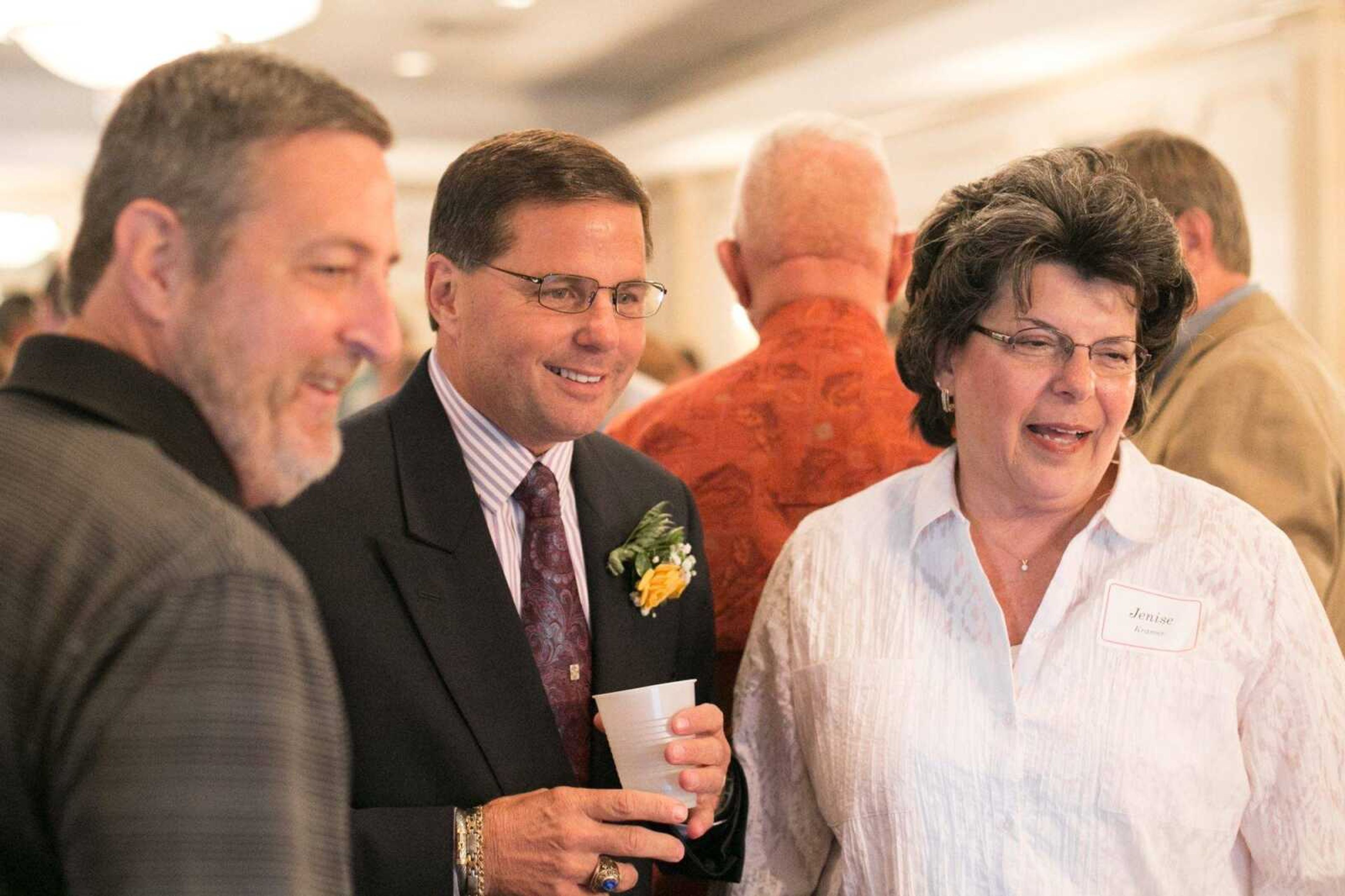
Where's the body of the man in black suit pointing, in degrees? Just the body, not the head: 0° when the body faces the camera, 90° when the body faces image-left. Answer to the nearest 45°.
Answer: approximately 315°

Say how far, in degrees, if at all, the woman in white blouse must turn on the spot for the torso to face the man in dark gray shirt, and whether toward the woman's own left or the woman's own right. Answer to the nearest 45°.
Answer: approximately 45° to the woman's own right

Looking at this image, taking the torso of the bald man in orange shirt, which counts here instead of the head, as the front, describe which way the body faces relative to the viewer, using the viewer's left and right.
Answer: facing away from the viewer

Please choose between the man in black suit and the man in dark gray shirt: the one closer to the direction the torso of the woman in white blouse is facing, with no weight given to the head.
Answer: the man in dark gray shirt

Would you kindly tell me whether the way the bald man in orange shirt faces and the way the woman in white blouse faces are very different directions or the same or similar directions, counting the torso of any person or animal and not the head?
very different directions

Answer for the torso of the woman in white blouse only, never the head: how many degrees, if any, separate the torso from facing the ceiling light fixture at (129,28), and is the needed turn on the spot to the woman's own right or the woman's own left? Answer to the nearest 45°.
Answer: approximately 135° to the woman's own right

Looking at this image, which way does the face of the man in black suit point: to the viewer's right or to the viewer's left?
to the viewer's right

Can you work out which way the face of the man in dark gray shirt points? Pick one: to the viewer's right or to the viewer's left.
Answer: to the viewer's right

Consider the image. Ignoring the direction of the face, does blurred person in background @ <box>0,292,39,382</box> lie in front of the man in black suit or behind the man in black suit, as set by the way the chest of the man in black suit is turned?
behind

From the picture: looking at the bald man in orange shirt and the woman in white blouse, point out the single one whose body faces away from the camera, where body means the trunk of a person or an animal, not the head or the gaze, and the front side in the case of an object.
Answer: the bald man in orange shirt

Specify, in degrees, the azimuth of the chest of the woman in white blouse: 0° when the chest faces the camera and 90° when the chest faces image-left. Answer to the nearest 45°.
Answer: approximately 0°

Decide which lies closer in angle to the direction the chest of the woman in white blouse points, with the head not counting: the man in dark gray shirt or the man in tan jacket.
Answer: the man in dark gray shirt
